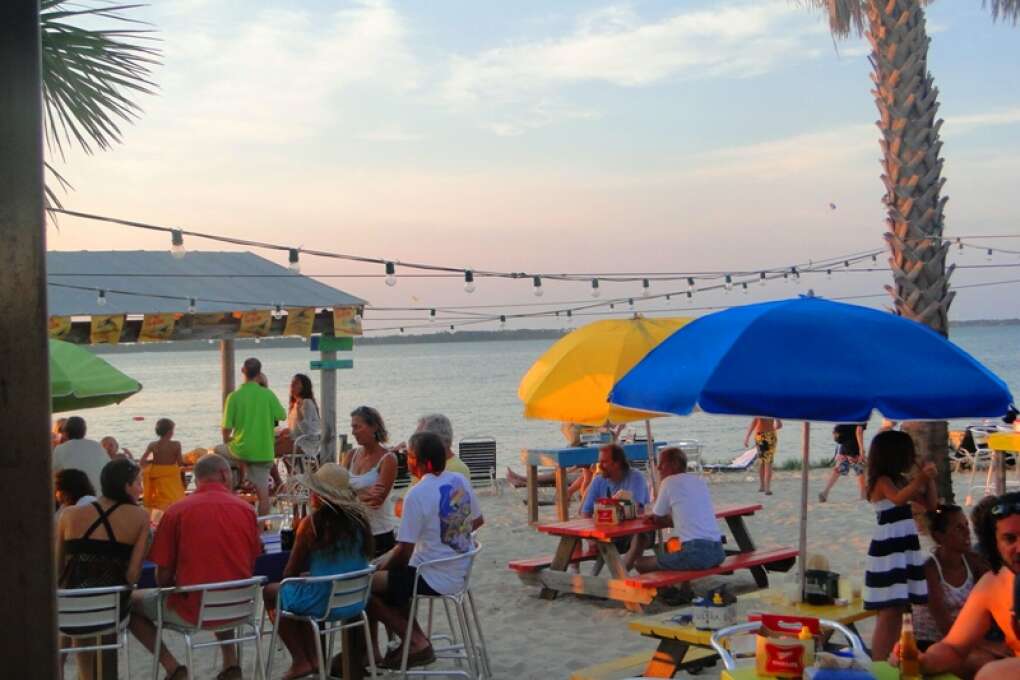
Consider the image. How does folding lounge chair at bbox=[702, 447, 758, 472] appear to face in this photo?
to the viewer's left

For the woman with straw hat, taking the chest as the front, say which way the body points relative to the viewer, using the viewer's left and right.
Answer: facing away from the viewer and to the left of the viewer

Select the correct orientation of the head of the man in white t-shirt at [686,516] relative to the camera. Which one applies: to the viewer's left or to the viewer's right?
to the viewer's left

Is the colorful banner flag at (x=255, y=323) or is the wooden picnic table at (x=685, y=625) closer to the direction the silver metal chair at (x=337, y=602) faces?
the colorful banner flag

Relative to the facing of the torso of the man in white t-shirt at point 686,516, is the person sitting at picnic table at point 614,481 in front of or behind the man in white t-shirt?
in front

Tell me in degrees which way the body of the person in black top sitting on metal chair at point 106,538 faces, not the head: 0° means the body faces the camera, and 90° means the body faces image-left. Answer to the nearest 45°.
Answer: approximately 180°

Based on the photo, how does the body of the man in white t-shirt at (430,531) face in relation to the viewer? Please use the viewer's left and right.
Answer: facing away from the viewer and to the left of the viewer

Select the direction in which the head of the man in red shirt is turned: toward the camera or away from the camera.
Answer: away from the camera

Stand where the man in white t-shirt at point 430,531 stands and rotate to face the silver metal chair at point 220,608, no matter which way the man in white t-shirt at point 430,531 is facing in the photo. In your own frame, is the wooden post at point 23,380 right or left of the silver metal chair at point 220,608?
left

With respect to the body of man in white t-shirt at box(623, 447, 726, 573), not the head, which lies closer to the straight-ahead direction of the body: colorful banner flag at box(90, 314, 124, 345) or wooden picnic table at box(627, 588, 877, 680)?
the colorful banner flag

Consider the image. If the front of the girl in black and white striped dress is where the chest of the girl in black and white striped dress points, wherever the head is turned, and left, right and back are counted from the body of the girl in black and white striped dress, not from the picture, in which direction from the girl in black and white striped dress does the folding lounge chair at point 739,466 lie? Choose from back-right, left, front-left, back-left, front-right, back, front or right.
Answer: left

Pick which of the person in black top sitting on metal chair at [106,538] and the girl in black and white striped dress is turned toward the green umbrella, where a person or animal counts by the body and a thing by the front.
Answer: the person in black top sitting on metal chair

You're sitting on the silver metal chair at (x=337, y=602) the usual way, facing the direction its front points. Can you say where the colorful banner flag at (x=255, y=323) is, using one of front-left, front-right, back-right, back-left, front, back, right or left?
front-right

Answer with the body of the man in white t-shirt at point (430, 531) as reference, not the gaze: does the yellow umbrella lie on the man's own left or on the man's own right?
on the man's own right

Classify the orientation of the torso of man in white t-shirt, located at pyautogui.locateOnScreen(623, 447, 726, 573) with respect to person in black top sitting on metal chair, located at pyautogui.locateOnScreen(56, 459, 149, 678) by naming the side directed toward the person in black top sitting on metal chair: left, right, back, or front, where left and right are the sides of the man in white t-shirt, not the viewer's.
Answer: left

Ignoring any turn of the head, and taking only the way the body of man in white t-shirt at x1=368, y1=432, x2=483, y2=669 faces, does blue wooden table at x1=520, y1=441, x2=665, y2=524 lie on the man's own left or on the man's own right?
on the man's own right

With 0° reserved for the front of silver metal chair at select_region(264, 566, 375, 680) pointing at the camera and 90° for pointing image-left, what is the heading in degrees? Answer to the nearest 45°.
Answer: approximately 135°
